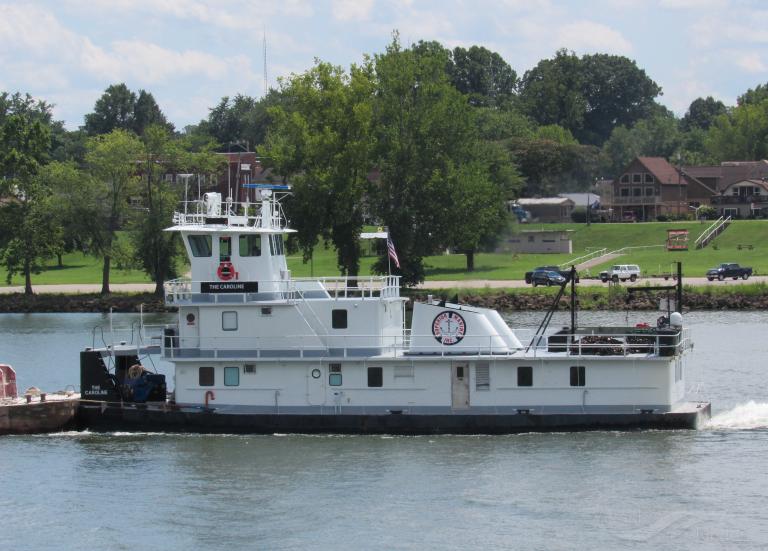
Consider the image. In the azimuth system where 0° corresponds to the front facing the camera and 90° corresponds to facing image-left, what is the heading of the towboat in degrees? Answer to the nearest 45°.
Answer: approximately 90°
